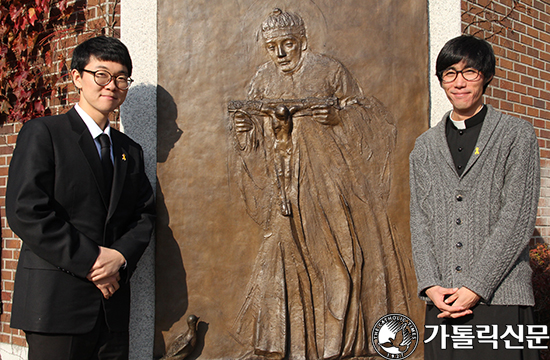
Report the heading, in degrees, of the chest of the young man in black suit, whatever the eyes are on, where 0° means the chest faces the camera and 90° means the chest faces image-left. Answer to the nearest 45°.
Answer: approximately 315°
